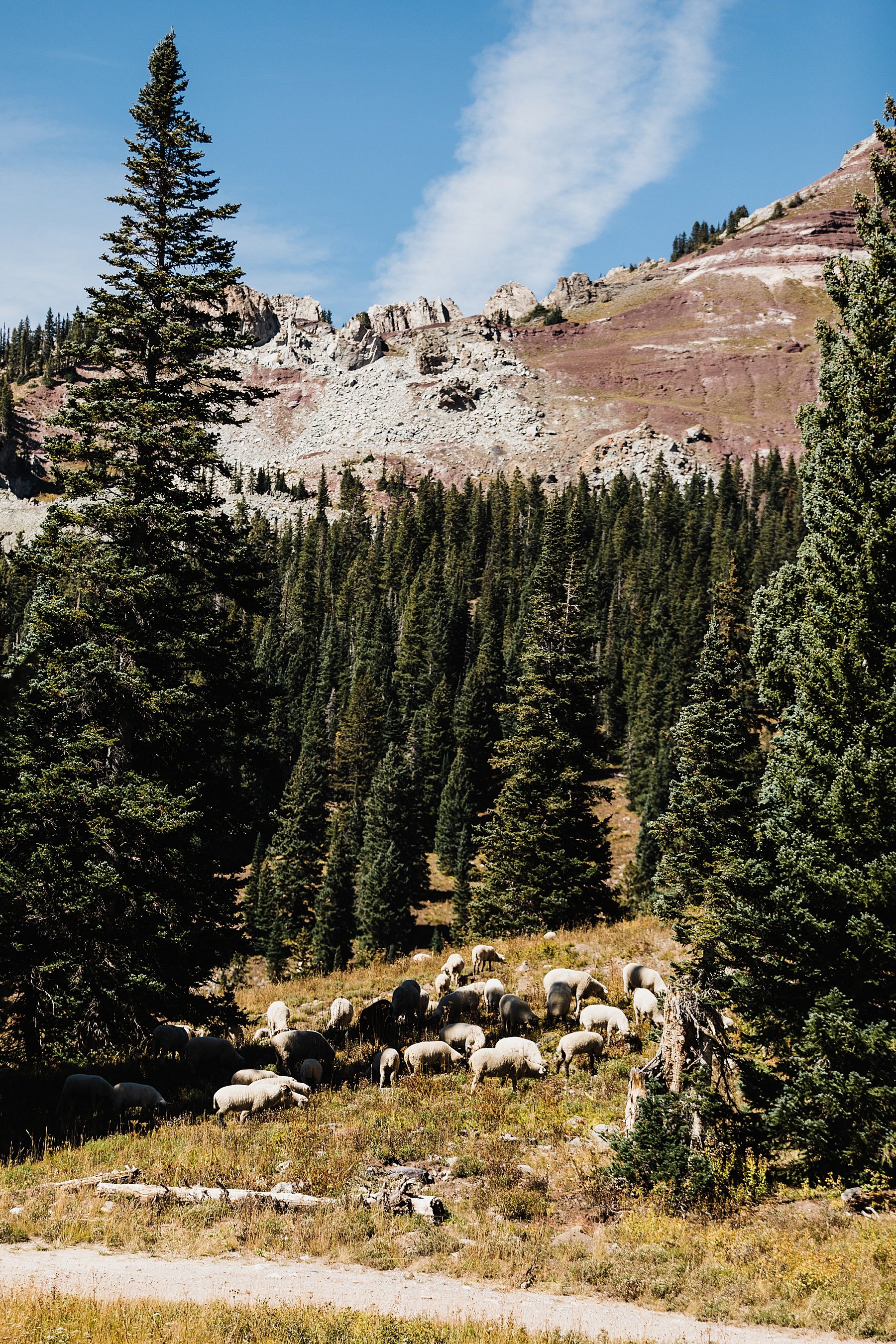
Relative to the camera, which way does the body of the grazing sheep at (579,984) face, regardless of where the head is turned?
to the viewer's right

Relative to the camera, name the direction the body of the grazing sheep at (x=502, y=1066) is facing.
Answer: to the viewer's right

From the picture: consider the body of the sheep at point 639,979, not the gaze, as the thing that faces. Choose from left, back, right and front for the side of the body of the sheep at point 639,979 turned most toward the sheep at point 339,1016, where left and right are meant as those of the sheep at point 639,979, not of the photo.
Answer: back

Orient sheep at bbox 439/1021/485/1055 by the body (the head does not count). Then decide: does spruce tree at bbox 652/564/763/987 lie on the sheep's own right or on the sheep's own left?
on the sheep's own left

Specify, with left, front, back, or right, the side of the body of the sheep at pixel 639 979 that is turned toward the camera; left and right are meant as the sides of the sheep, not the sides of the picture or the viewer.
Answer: right

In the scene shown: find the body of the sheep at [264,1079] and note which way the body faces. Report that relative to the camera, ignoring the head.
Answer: to the viewer's right

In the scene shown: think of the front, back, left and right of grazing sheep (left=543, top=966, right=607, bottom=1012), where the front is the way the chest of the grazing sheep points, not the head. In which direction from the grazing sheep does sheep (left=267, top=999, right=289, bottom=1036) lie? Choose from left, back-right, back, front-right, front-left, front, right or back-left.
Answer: back

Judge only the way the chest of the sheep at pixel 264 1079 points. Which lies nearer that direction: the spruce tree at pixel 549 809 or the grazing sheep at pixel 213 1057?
the spruce tree

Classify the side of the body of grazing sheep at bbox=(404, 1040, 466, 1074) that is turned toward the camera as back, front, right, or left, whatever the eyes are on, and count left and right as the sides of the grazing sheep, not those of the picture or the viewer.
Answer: right
